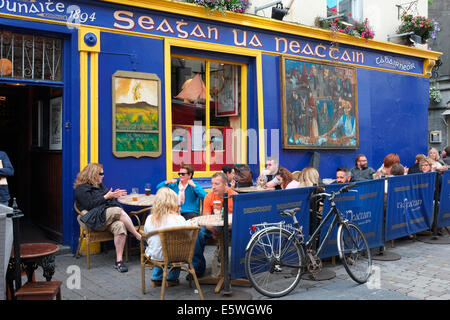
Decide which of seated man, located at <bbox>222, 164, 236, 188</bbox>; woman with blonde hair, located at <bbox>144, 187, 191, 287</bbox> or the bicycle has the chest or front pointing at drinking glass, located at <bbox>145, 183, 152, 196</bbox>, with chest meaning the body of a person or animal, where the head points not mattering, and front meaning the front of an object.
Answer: the woman with blonde hair

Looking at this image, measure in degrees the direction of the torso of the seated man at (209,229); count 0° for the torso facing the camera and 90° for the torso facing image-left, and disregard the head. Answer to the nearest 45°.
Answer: approximately 45°

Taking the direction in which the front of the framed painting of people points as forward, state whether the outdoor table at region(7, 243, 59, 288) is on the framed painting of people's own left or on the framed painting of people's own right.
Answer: on the framed painting of people's own right

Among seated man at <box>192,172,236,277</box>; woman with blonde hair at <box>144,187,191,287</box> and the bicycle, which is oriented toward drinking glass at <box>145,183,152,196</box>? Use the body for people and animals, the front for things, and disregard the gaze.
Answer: the woman with blonde hair

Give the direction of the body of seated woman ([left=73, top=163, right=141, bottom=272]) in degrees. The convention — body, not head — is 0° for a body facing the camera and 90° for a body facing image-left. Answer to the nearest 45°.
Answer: approximately 270°

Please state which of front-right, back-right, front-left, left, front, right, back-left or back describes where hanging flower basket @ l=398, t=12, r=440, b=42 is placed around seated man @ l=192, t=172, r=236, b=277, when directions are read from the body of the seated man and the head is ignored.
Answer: back

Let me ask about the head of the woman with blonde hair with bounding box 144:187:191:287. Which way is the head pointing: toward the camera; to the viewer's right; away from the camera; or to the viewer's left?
away from the camera

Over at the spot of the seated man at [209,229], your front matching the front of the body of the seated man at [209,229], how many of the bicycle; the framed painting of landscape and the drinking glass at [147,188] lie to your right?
2

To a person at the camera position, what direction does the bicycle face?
facing away from the viewer and to the right of the viewer

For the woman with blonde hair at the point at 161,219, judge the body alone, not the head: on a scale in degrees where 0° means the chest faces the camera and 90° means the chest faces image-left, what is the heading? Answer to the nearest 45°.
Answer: approximately 180°

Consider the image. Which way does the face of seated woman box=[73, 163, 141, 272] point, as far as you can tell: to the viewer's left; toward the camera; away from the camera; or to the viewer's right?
to the viewer's right
